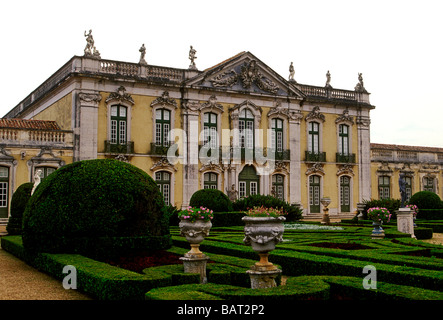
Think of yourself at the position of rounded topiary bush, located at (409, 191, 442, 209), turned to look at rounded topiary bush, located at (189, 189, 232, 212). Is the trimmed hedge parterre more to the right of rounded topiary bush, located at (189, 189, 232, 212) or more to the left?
left

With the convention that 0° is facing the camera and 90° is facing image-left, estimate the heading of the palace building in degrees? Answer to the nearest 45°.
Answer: approximately 315°

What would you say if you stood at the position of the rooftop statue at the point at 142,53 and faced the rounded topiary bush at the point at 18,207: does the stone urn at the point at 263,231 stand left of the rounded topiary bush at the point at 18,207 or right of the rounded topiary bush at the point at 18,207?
left

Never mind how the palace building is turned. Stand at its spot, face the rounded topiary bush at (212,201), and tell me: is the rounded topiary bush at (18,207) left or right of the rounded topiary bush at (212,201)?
right

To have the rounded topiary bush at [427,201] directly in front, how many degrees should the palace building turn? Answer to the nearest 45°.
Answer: approximately 45° to its left

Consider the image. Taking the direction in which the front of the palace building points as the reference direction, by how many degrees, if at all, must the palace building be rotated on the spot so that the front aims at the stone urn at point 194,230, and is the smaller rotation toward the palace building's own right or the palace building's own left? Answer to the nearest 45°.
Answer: approximately 45° to the palace building's own right

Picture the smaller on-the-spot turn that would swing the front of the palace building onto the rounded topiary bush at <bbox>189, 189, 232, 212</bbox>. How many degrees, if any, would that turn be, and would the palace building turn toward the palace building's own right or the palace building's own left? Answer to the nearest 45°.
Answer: approximately 45° to the palace building's own right

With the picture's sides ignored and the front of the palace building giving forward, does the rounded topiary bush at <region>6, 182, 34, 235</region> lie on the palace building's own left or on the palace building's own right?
on the palace building's own right

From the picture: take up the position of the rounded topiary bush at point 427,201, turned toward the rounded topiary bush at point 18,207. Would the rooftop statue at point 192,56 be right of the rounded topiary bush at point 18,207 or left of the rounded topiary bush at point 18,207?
right
